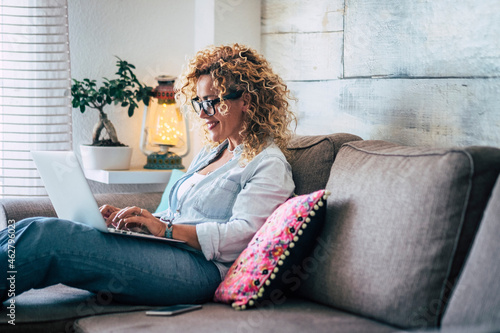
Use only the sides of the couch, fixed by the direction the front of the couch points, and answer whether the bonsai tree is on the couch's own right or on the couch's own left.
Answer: on the couch's own right

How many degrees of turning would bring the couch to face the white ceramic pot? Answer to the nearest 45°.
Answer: approximately 90° to its right

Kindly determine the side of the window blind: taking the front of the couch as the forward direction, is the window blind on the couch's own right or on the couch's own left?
on the couch's own right

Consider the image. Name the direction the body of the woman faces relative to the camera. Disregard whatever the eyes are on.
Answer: to the viewer's left
